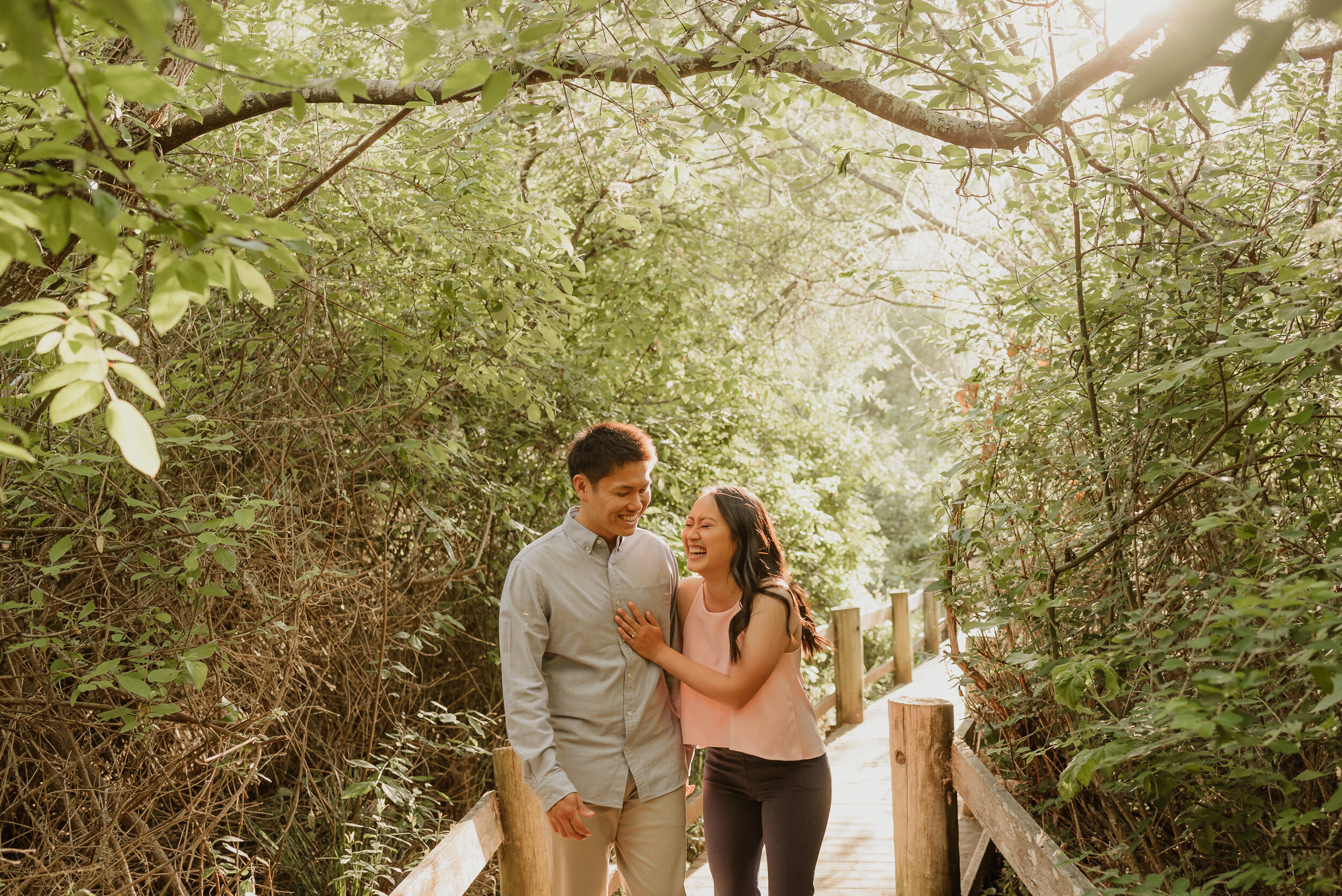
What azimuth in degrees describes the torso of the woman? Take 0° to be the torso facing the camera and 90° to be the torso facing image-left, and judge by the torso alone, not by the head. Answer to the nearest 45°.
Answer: approximately 45°

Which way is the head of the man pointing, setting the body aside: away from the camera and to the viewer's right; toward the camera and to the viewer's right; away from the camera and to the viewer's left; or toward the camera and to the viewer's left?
toward the camera and to the viewer's right
